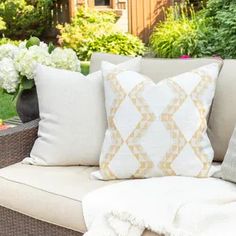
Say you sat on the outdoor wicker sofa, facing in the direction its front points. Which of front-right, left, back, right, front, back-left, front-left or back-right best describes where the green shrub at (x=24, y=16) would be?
back-right

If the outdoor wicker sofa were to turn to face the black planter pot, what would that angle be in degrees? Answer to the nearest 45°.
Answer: approximately 135° to its right

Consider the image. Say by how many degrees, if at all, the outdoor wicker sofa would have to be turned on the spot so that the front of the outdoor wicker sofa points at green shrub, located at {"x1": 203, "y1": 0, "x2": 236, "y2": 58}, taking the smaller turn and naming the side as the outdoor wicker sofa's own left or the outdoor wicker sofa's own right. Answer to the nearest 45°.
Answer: approximately 135° to the outdoor wicker sofa's own right

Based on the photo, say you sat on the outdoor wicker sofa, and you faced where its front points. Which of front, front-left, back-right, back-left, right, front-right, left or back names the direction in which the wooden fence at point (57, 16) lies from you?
back-right

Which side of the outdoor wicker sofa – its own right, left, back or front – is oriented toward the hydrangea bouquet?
right

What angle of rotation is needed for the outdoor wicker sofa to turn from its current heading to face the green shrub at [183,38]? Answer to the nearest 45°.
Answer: approximately 135° to its right

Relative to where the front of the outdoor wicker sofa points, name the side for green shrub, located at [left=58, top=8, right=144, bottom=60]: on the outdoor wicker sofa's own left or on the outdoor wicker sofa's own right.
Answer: on the outdoor wicker sofa's own right

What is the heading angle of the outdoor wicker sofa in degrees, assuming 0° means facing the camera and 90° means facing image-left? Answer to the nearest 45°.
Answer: approximately 45°

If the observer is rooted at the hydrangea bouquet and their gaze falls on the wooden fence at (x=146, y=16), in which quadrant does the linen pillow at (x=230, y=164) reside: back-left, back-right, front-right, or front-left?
back-right

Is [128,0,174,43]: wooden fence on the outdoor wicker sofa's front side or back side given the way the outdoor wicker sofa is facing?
on the back side
